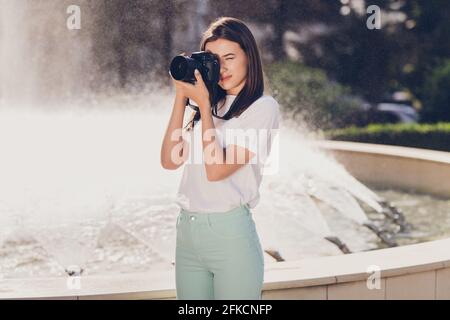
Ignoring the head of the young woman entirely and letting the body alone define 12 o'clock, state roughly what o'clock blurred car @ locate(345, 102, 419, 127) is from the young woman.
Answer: The blurred car is roughly at 5 o'clock from the young woman.

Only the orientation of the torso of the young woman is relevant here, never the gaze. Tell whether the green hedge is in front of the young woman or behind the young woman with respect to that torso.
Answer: behind

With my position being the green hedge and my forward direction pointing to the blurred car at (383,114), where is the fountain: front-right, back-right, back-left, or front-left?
back-left

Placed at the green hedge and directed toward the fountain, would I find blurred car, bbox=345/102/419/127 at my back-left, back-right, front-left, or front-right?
back-right

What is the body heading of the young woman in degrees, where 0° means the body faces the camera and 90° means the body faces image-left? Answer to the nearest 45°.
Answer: approximately 45°
